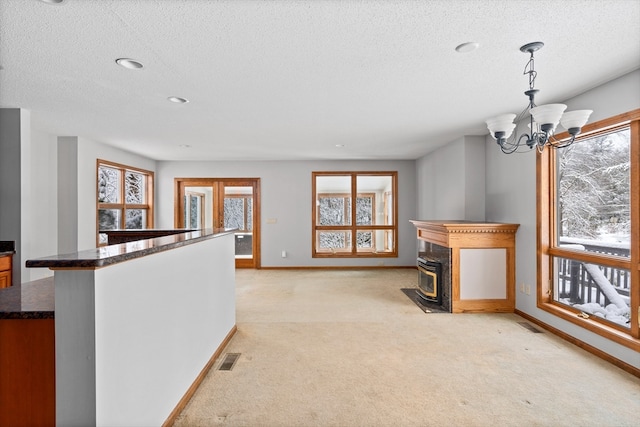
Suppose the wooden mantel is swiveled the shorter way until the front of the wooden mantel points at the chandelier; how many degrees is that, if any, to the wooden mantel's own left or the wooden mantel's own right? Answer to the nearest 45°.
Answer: approximately 90° to the wooden mantel's own left

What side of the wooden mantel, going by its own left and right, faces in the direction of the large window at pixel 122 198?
front

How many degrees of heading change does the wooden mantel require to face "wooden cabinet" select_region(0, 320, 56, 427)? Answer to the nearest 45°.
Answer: approximately 45° to its left

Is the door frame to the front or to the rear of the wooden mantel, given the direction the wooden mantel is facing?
to the front

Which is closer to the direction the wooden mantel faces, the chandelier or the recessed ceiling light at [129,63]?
the recessed ceiling light

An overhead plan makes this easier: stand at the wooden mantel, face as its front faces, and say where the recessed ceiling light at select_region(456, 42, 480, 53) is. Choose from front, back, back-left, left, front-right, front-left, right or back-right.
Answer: left

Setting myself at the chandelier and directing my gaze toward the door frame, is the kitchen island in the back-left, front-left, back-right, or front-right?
front-left

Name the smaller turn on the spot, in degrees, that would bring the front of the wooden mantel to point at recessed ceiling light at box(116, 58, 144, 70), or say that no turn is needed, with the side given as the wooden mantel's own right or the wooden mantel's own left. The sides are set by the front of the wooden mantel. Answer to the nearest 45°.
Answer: approximately 45° to the wooden mantel's own left

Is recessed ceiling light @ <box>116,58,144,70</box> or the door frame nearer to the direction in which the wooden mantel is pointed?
the door frame

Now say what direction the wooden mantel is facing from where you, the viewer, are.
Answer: facing to the left of the viewer
